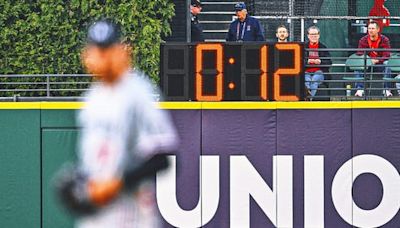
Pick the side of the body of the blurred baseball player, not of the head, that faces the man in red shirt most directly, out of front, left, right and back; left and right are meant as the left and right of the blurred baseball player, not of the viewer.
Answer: back

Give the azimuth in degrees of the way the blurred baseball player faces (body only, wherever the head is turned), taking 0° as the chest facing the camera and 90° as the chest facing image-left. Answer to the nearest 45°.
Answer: approximately 45°

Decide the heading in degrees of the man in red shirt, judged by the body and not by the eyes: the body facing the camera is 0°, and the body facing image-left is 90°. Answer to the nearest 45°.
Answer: approximately 0°

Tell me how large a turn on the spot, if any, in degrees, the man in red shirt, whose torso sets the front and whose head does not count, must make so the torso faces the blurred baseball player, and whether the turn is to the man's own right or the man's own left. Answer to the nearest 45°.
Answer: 0° — they already face them

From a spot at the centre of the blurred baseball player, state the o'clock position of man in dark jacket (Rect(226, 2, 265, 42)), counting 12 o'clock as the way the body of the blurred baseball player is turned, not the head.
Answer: The man in dark jacket is roughly at 5 o'clock from the blurred baseball player.

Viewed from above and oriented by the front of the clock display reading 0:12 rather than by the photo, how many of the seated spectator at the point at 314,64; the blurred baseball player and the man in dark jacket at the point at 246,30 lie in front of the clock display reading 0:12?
1

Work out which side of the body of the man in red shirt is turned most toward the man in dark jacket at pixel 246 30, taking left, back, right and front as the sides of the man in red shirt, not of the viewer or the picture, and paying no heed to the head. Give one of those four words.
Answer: right

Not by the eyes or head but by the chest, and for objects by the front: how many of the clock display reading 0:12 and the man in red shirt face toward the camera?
2

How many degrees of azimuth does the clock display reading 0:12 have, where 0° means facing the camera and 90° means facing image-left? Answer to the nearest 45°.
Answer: approximately 0°

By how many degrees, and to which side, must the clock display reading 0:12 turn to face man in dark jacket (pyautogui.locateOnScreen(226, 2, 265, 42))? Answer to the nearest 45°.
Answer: approximately 180°

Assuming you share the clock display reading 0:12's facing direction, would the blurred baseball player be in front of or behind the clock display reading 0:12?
in front
